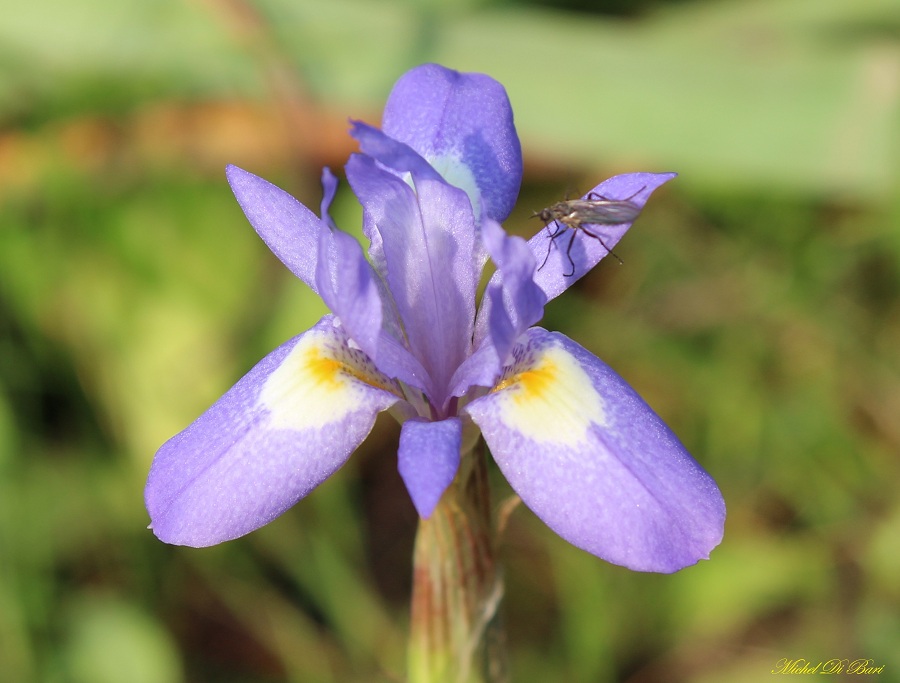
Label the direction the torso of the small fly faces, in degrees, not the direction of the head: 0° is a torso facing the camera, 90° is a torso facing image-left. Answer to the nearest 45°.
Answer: approximately 90°
